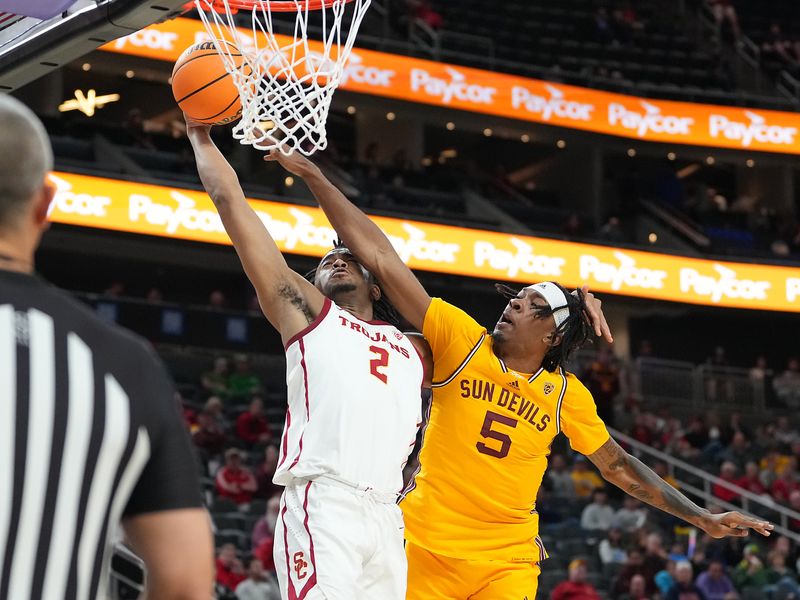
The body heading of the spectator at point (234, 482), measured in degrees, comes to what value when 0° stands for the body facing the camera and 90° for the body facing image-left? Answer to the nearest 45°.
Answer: approximately 0°

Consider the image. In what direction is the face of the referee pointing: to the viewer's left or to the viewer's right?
to the viewer's right

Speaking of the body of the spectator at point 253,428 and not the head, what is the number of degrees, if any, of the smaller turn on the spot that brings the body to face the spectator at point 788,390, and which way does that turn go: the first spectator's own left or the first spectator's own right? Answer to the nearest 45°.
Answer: approximately 135° to the first spectator's own left

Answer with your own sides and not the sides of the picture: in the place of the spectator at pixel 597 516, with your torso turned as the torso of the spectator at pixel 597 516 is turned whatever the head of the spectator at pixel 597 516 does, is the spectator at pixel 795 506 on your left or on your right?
on your left

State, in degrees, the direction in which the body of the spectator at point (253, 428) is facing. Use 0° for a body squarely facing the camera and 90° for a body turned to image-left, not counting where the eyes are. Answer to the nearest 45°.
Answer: approximately 0°
